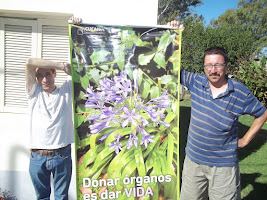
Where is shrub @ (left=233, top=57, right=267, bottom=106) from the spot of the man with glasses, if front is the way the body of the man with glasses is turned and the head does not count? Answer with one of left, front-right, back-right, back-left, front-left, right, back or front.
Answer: back

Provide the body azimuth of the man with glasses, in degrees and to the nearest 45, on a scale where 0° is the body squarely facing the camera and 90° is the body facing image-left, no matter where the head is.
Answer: approximately 0°

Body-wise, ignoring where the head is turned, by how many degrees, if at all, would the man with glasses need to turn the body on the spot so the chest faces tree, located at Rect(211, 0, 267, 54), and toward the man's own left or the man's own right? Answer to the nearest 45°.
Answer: approximately 180°

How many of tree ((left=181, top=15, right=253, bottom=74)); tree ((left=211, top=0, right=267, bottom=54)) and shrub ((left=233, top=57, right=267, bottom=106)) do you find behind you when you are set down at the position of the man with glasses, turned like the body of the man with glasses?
3

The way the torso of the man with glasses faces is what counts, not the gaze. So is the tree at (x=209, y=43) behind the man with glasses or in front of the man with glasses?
behind
